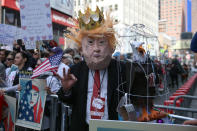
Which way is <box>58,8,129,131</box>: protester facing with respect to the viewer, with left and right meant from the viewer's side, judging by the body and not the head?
facing the viewer

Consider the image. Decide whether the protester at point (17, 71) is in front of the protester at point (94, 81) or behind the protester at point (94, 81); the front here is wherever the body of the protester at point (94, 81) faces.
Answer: behind

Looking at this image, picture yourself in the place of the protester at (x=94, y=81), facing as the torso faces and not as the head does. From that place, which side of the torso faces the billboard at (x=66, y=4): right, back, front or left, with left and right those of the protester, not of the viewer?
back

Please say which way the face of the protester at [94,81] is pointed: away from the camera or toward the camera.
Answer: toward the camera
